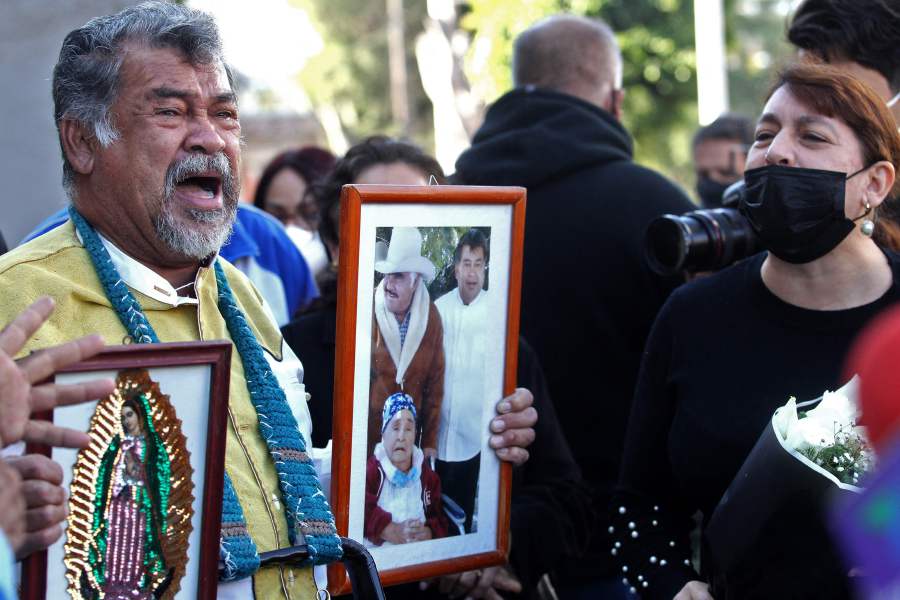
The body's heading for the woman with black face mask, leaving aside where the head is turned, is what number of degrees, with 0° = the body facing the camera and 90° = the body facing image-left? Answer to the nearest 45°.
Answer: approximately 45°

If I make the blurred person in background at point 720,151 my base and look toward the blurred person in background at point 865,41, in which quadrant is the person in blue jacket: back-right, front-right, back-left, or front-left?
front-right

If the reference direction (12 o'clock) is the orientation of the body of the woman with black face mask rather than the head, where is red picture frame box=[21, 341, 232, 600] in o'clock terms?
The red picture frame is roughly at 12 o'clock from the woman with black face mask.

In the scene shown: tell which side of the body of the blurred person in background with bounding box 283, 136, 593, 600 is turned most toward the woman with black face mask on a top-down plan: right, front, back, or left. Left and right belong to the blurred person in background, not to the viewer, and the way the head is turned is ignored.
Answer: left

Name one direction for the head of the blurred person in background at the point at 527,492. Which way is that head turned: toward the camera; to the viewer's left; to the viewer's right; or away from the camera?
toward the camera

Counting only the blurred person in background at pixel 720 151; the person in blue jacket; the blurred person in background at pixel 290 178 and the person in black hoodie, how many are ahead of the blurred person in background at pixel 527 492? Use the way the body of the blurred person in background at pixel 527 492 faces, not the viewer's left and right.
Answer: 0

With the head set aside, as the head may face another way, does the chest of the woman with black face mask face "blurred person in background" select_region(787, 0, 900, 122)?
no

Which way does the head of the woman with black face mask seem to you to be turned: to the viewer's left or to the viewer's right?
to the viewer's left

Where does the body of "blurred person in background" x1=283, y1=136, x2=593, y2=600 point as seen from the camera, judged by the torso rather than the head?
toward the camera

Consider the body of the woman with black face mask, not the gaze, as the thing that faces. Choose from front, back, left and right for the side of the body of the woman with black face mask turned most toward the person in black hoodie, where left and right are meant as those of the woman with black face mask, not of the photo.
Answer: right

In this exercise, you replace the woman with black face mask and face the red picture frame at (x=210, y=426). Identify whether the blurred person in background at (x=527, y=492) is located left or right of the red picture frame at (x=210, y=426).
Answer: right

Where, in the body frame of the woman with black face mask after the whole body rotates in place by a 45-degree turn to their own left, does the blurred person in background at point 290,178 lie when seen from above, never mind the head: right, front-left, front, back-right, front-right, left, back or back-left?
back-right

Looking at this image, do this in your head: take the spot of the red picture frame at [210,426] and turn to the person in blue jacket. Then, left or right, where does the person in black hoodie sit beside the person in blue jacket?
right

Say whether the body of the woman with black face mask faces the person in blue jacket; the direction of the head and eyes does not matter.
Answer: no

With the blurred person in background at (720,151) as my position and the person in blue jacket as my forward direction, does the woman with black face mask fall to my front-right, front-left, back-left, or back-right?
front-left

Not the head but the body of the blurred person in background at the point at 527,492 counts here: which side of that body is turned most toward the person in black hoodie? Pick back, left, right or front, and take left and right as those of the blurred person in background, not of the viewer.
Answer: back

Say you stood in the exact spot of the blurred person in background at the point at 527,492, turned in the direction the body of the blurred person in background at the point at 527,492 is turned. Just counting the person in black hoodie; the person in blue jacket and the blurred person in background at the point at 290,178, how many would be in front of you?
0

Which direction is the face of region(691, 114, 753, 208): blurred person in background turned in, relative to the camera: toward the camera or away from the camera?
toward the camera
